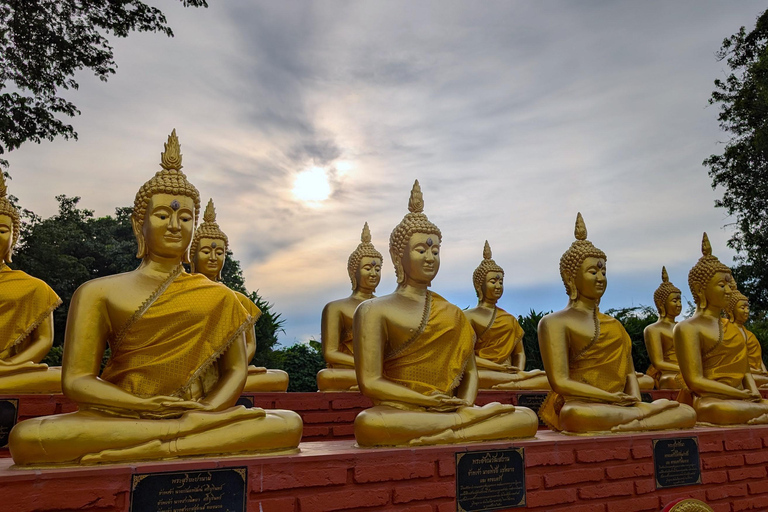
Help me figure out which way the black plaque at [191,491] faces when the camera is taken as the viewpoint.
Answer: facing the viewer

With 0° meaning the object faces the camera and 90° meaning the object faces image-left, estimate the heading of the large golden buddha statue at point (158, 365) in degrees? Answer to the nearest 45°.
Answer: approximately 315°

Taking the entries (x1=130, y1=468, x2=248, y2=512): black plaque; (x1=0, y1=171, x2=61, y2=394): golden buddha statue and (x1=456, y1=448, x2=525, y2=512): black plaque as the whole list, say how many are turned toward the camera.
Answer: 3

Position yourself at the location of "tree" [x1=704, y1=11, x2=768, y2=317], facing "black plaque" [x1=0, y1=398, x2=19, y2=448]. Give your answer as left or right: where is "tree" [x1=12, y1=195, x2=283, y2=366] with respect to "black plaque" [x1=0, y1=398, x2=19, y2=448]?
right

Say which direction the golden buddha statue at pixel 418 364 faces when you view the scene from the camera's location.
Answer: facing the viewer and to the right of the viewer

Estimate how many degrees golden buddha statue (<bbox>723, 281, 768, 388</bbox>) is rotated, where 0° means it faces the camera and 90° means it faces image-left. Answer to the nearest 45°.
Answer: approximately 315°

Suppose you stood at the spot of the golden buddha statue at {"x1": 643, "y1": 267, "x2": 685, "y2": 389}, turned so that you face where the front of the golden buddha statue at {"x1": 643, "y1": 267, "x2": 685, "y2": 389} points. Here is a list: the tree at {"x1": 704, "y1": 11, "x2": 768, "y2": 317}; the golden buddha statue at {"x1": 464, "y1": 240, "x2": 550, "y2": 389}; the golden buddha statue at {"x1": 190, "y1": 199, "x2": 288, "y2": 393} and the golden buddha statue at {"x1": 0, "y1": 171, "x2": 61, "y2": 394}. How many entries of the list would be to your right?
3

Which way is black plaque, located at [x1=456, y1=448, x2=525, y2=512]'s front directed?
toward the camera

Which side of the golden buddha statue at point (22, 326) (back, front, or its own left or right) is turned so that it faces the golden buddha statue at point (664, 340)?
left

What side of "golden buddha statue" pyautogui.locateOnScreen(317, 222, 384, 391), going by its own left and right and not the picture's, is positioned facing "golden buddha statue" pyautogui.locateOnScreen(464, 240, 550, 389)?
left

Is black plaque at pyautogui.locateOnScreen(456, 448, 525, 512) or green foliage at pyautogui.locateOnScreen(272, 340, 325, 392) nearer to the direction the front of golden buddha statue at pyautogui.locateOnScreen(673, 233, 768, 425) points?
the black plaque

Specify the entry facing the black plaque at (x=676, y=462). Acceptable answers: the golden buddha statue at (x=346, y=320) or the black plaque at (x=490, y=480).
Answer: the golden buddha statue

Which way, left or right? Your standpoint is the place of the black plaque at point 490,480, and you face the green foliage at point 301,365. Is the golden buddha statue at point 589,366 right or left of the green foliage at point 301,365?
right

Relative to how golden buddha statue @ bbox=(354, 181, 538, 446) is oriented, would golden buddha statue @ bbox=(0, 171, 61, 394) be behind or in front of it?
behind
